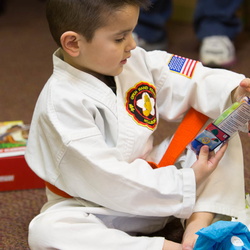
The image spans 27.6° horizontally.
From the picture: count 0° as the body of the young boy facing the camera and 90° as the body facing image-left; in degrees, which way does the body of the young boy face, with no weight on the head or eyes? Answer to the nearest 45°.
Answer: approximately 315°
